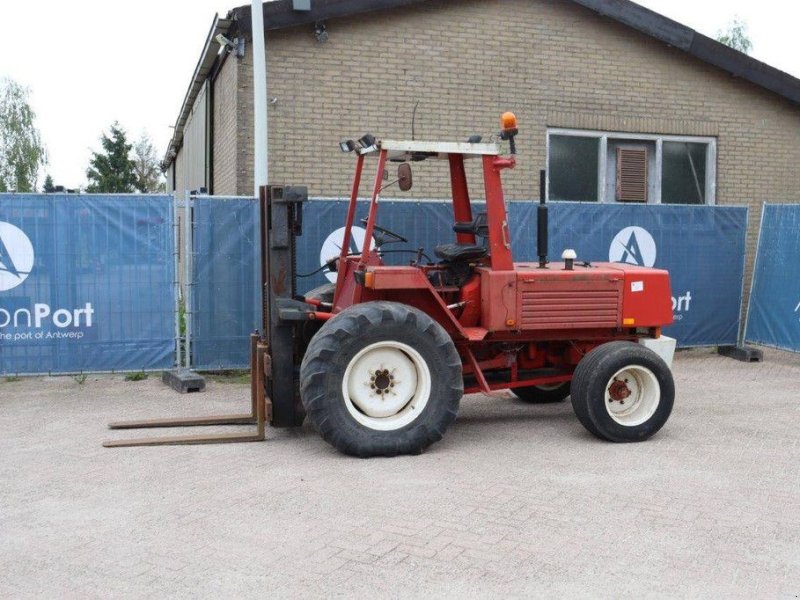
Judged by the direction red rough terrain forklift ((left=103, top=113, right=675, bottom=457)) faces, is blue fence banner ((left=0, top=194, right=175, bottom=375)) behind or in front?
in front

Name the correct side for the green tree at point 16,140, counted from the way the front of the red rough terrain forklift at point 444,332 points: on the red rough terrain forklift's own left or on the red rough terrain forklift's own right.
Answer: on the red rough terrain forklift's own right

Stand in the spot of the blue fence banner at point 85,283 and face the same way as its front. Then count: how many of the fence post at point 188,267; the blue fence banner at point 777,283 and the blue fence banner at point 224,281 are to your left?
3

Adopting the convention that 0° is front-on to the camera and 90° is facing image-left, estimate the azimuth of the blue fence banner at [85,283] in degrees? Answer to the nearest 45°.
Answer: approximately 0°

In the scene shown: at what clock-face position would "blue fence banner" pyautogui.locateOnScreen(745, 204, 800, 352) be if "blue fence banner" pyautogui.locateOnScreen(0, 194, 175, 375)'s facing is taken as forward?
"blue fence banner" pyautogui.locateOnScreen(745, 204, 800, 352) is roughly at 9 o'clock from "blue fence banner" pyautogui.locateOnScreen(0, 194, 175, 375).

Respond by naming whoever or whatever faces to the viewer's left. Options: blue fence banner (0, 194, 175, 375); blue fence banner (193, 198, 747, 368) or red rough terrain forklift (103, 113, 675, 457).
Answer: the red rough terrain forklift

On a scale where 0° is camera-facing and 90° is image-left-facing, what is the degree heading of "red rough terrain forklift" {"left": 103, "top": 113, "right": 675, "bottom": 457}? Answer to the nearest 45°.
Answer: approximately 90°

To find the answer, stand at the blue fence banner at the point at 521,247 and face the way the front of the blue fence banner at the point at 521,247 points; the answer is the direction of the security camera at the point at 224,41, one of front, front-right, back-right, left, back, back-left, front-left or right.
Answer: right

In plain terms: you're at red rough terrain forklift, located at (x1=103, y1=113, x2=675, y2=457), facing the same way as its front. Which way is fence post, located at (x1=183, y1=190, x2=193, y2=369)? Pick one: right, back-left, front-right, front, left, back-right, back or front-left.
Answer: front-right

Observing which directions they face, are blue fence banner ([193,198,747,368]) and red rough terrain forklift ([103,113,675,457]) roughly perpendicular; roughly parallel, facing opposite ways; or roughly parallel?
roughly perpendicular

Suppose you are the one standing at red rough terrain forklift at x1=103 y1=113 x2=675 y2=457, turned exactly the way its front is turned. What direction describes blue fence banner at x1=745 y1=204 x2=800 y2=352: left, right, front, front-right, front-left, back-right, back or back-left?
back-right

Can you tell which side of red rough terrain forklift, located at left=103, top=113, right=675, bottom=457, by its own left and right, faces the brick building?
right

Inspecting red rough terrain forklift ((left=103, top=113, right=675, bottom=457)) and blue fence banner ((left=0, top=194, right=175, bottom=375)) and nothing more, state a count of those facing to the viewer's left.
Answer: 1
